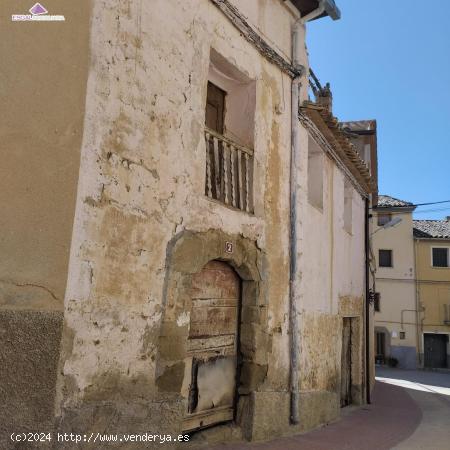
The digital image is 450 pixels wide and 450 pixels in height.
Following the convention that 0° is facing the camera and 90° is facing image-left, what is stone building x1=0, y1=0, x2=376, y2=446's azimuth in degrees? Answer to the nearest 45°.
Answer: approximately 315°

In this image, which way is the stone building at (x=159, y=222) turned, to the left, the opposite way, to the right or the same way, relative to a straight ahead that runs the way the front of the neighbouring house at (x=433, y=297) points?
to the left

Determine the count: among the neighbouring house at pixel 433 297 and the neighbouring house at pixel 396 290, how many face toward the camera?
2

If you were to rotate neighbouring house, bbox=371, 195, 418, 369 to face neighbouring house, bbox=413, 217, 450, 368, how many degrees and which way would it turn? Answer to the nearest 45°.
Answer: approximately 90° to its left

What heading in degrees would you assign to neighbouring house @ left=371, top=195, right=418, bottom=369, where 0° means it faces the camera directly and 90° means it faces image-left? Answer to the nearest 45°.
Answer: approximately 0°

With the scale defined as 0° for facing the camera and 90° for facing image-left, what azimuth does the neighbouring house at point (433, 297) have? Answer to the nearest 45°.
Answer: approximately 0°

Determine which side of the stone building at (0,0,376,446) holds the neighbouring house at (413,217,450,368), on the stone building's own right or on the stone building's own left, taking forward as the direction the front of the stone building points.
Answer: on the stone building's own left
